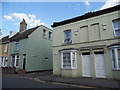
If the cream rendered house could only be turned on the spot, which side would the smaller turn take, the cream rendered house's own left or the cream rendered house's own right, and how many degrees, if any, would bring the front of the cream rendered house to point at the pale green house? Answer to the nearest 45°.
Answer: approximately 90° to the cream rendered house's own right

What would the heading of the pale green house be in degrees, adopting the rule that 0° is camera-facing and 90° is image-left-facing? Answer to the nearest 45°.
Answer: approximately 45°

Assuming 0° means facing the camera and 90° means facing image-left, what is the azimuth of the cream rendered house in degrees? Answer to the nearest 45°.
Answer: approximately 45°

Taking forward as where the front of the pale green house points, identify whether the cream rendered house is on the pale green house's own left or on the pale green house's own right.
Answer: on the pale green house's own left
